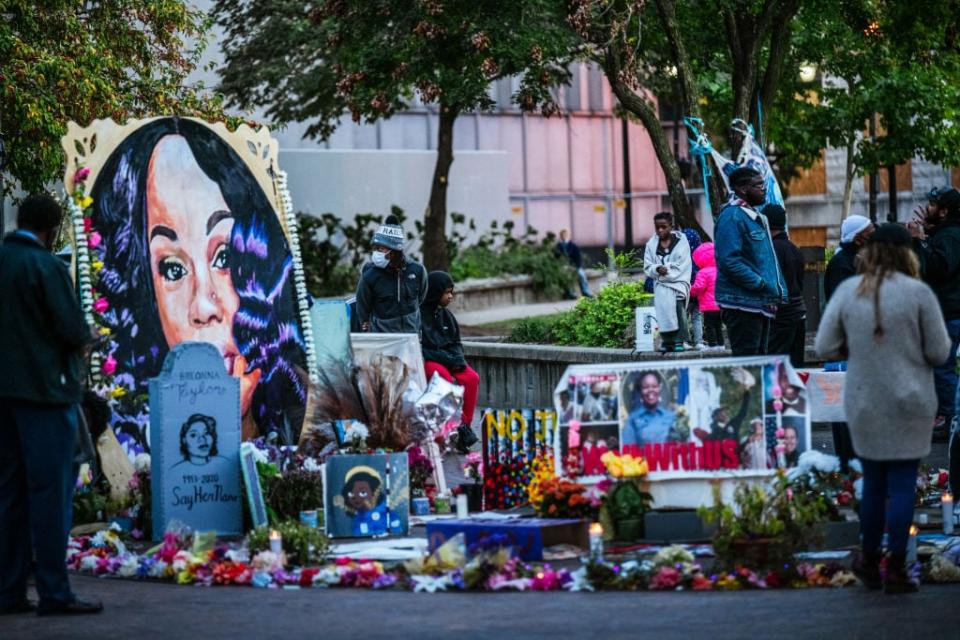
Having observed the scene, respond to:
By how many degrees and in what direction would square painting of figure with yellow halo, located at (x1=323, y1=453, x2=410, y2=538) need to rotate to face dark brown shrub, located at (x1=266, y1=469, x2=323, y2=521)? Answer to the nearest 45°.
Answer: approximately 135° to its right

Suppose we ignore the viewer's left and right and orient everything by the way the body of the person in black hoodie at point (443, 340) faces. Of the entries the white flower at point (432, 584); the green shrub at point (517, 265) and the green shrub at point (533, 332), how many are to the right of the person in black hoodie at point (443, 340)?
1

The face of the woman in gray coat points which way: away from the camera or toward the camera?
away from the camera

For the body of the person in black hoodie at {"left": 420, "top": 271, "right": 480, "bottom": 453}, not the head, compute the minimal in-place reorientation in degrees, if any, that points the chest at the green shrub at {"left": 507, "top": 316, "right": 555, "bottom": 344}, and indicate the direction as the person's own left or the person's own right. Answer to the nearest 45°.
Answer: approximately 90° to the person's own left

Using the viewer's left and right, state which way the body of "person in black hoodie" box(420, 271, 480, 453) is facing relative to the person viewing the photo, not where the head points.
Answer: facing to the right of the viewer

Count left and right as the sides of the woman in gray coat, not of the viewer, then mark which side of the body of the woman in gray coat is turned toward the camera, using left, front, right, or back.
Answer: back

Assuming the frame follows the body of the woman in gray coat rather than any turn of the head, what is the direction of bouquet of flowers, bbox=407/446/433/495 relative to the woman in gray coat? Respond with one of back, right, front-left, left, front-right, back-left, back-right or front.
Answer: front-left

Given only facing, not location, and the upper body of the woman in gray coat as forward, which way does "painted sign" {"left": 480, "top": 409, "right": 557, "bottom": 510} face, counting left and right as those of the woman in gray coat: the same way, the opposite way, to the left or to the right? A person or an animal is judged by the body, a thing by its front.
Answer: the opposite way

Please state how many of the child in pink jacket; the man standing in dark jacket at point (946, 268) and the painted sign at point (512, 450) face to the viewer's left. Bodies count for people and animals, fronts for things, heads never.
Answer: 2

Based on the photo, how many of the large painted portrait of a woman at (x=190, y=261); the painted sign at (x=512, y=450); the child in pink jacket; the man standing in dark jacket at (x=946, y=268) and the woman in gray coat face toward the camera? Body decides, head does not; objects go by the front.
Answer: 2
